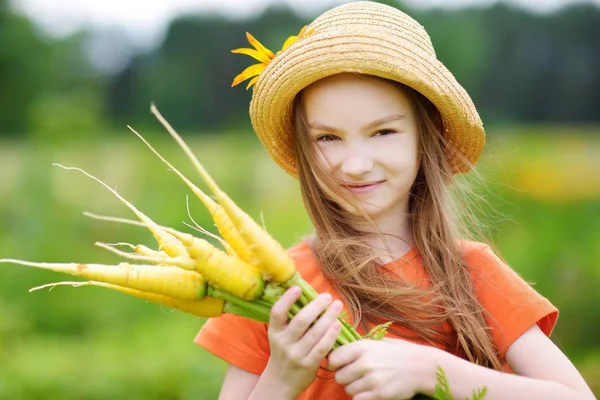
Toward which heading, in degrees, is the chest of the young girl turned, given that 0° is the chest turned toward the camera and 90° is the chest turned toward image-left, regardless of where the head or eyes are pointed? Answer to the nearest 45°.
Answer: approximately 0°
